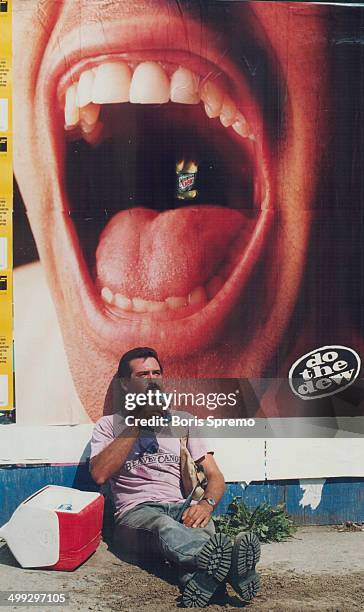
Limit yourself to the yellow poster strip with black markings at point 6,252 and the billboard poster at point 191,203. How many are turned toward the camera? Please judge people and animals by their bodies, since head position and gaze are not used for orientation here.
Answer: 2

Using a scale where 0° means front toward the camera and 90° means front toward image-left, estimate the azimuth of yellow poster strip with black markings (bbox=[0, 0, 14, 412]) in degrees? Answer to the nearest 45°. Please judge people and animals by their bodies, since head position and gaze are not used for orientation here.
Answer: approximately 0°

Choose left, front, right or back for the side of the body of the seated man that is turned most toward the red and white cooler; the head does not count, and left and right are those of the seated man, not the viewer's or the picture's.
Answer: right

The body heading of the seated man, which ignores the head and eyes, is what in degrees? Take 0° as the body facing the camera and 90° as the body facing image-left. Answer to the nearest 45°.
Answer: approximately 315°

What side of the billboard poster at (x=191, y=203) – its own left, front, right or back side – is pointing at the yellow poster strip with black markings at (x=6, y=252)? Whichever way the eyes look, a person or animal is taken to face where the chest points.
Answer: right
